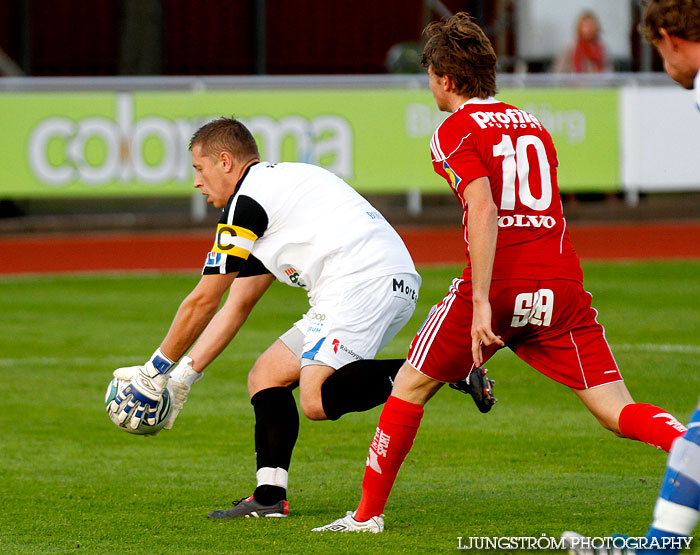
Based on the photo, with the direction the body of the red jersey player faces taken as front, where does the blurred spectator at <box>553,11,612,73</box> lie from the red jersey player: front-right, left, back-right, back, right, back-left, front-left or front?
front-right

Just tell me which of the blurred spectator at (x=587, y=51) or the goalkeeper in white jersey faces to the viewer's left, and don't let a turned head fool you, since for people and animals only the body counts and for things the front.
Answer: the goalkeeper in white jersey

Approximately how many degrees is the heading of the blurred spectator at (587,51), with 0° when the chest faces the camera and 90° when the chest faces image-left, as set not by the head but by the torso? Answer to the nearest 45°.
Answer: approximately 0°

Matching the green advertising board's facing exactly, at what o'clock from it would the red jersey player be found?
The red jersey player is roughly at 12 o'clock from the green advertising board.

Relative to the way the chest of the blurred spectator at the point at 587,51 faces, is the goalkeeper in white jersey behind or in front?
in front

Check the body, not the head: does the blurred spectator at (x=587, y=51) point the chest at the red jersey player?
yes

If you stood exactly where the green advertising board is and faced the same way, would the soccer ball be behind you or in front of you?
in front

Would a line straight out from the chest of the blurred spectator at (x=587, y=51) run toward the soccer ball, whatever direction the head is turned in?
yes

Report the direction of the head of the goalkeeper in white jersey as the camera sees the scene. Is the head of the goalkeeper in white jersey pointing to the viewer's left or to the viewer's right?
to the viewer's left

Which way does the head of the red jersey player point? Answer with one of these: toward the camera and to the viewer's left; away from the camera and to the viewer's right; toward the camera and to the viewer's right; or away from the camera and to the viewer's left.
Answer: away from the camera and to the viewer's left

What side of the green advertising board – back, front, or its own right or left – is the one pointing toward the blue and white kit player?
front

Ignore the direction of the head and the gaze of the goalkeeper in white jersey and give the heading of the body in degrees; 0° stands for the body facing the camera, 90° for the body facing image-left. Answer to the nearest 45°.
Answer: approximately 90°

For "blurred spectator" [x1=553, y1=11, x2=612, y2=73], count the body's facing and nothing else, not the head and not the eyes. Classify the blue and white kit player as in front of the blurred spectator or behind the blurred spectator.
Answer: in front

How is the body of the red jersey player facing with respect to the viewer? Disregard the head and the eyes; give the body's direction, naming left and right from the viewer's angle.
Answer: facing away from the viewer and to the left of the viewer

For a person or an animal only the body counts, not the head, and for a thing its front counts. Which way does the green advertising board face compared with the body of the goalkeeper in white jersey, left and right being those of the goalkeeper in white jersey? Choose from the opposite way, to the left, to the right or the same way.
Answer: to the left
